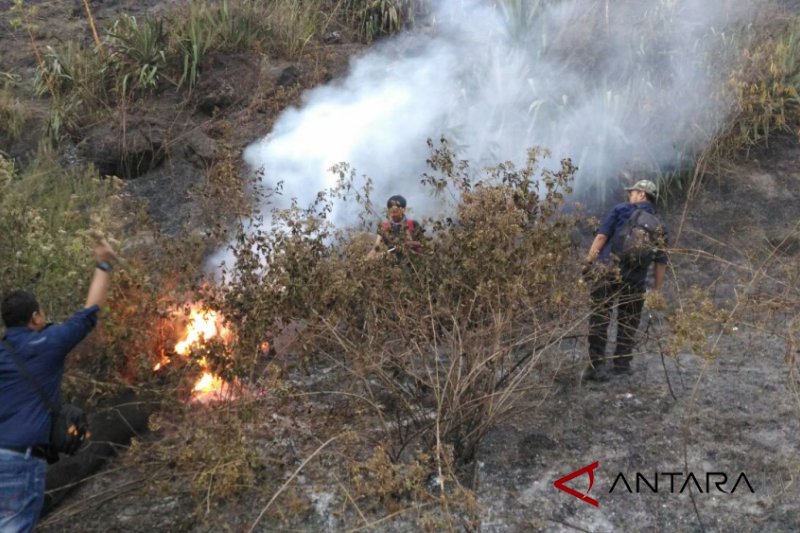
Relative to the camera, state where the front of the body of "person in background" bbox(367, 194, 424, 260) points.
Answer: toward the camera

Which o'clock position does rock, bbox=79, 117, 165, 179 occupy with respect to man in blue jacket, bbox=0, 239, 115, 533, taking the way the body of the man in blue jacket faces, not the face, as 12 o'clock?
The rock is roughly at 11 o'clock from the man in blue jacket.

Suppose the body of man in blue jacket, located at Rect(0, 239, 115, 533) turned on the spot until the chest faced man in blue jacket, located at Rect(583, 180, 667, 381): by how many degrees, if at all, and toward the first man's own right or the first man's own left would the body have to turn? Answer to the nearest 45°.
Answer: approximately 45° to the first man's own right

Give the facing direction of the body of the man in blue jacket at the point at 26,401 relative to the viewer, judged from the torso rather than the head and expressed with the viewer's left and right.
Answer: facing away from the viewer and to the right of the viewer

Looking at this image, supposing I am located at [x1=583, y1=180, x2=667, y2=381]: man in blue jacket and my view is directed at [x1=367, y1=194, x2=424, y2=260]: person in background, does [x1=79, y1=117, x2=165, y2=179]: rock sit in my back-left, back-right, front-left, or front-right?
front-right

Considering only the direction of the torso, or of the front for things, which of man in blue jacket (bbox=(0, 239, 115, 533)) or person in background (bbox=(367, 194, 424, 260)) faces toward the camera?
the person in background

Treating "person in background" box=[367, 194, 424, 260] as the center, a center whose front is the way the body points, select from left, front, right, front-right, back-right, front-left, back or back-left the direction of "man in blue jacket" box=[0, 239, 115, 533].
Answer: front-right

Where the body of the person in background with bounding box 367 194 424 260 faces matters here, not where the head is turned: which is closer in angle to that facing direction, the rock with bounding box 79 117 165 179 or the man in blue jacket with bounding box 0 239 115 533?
the man in blue jacket

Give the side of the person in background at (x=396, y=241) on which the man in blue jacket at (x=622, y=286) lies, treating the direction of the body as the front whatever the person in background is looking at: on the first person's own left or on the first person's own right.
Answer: on the first person's own left

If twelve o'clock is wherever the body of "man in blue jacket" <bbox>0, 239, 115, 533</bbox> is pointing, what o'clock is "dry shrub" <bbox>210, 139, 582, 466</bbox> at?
The dry shrub is roughly at 1 o'clock from the man in blue jacket.

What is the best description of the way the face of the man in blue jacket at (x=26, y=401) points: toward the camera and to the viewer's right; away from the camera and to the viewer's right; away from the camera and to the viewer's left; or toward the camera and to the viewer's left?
away from the camera and to the viewer's right

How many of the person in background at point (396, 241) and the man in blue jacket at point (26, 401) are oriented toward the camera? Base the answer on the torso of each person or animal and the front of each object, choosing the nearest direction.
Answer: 1
